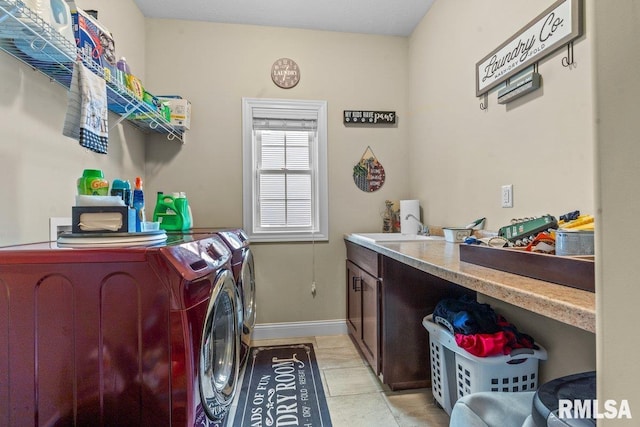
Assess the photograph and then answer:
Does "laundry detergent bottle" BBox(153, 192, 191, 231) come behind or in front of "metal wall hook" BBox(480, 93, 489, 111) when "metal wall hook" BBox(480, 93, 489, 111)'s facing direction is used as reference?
in front

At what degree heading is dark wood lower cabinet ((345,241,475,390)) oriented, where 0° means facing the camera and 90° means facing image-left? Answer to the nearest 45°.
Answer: approximately 90°

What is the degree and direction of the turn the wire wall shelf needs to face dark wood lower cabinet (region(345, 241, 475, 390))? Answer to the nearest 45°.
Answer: approximately 45° to its left

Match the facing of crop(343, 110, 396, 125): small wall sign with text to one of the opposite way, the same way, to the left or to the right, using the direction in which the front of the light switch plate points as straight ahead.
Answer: to the left

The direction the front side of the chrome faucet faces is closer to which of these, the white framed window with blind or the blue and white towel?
the white framed window with blind

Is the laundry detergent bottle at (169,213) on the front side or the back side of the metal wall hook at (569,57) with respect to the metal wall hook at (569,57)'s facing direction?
on the front side

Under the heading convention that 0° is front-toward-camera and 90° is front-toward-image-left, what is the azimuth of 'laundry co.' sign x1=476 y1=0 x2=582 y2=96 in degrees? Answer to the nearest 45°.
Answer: approximately 45°

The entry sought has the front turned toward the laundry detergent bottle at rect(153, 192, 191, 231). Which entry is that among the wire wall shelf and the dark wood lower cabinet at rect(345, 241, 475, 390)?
the dark wood lower cabinet

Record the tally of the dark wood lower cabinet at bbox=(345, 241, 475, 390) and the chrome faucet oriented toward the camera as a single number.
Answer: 0

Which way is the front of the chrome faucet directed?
to the viewer's left

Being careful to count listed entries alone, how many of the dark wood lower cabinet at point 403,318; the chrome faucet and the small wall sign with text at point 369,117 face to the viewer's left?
2

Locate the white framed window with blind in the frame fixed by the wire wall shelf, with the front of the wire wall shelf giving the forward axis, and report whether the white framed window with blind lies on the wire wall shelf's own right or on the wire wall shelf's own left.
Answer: on the wire wall shelf's own left
